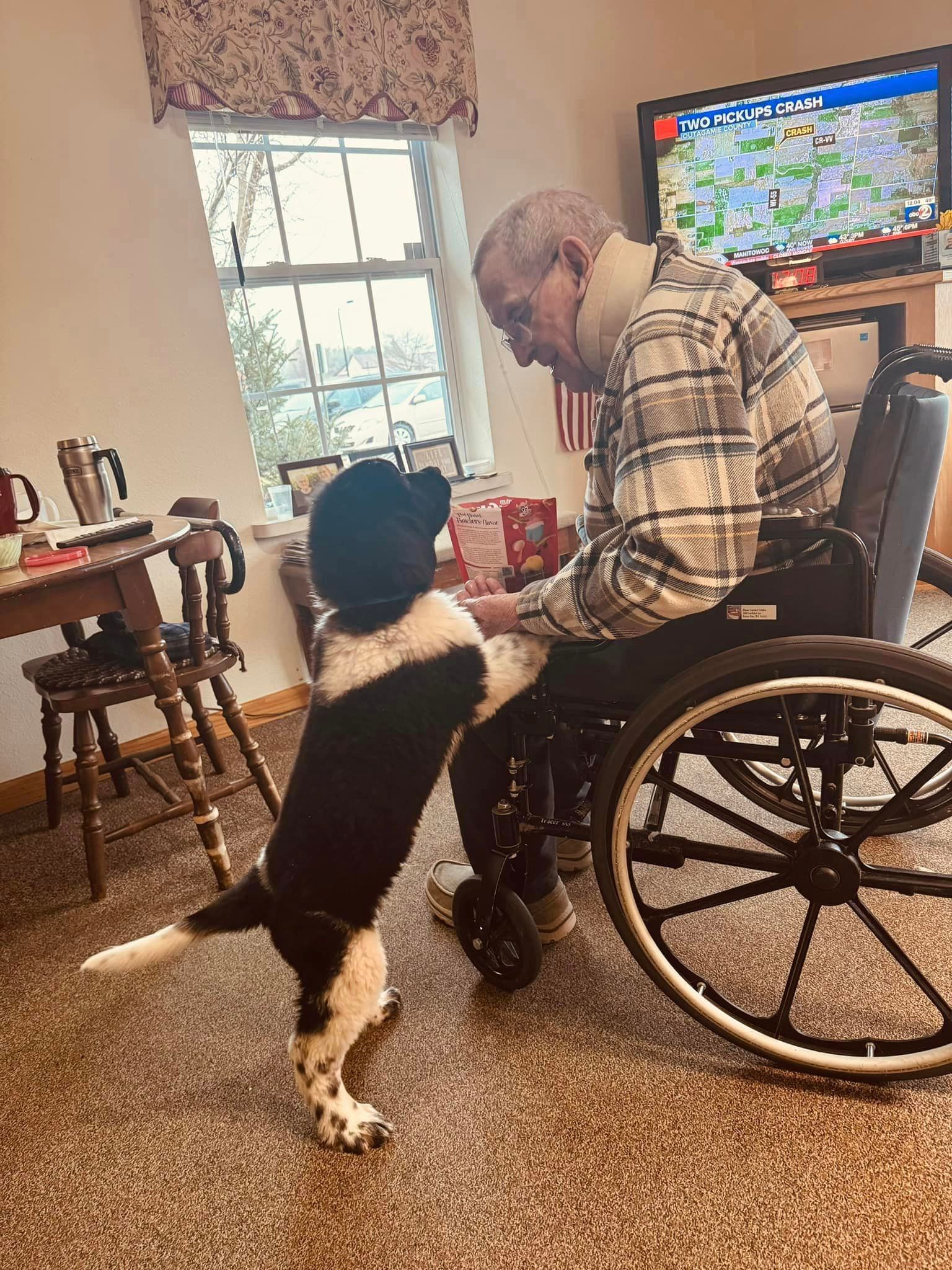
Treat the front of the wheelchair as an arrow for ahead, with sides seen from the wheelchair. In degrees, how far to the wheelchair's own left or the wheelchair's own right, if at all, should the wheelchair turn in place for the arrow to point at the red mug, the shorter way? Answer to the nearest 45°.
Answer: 0° — it already faces it

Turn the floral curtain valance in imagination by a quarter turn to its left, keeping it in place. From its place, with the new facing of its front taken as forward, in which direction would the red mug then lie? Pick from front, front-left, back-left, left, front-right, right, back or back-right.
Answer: back-right

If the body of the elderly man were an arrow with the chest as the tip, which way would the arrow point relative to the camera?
to the viewer's left

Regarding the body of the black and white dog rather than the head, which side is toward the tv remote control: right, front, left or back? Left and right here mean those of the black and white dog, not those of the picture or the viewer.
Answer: left

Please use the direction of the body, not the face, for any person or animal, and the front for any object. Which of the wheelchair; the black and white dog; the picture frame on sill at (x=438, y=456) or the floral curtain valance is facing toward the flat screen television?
the black and white dog

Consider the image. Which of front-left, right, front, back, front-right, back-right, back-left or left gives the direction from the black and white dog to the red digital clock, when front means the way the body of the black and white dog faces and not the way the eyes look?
front

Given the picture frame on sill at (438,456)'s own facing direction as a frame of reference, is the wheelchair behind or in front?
in front

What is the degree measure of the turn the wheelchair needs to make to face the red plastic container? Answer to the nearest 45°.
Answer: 0° — it already faces it

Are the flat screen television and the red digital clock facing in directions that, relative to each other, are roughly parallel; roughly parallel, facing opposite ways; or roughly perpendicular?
roughly parallel

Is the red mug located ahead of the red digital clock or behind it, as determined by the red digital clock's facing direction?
ahead

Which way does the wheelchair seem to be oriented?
to the viewer's left

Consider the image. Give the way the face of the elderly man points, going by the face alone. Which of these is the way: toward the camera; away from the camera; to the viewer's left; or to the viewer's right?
to the viewer's left

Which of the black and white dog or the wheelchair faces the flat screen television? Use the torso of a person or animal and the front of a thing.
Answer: the black and white dog

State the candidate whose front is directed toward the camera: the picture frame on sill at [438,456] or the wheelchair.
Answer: the picture frame on sill

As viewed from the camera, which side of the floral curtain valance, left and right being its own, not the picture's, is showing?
front

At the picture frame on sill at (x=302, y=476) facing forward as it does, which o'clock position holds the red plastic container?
The red plastic container is roughly at 2 o'clock from the picture frame on sill.

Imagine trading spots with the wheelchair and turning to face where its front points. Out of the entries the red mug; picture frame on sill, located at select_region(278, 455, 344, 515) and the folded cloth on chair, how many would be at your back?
0

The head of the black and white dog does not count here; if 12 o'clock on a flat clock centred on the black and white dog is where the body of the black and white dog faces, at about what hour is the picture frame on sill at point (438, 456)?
The picture frame on sill is roughly at 11 o'clock from the black and white dog.

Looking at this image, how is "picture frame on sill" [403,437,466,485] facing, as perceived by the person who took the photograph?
facing the viewer

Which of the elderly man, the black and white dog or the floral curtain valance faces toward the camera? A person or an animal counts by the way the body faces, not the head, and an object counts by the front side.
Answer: the floral curtain valance
